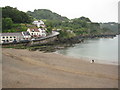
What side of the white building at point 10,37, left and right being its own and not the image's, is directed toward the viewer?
front
